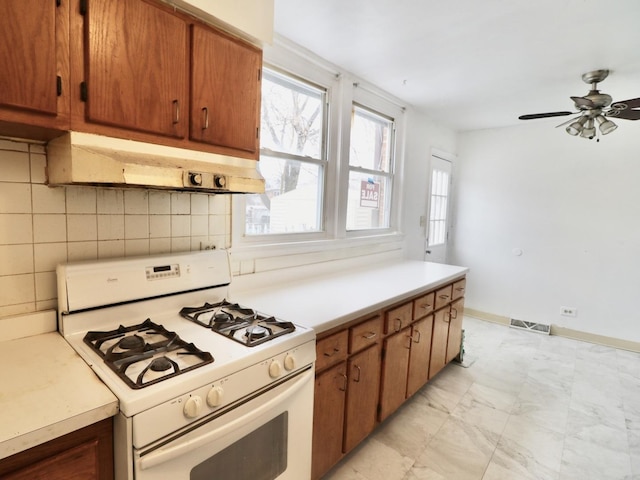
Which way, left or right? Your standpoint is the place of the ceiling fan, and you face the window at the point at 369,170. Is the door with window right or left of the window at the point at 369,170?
right

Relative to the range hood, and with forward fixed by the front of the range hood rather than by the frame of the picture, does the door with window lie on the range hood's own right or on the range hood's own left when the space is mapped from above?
on the range hood's own left

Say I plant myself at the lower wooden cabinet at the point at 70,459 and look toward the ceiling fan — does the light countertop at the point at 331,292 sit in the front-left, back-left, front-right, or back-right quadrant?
front-left

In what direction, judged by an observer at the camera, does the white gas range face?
facing the viewer and to the right of the viewer

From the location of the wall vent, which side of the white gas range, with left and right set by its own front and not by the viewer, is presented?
left

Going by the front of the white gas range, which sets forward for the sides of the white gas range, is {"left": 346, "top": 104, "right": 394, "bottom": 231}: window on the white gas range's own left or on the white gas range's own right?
on the white gas range's own left

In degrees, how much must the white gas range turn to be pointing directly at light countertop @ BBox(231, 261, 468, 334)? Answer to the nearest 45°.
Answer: approximately 90° to its left

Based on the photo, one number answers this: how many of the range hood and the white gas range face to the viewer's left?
0

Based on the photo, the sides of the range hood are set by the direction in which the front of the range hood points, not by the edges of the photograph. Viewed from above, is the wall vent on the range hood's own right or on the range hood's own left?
on the range hood's own left

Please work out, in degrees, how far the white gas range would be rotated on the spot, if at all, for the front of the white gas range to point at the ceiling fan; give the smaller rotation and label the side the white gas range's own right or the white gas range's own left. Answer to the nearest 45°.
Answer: approximately 45° to the white gas range's own left
